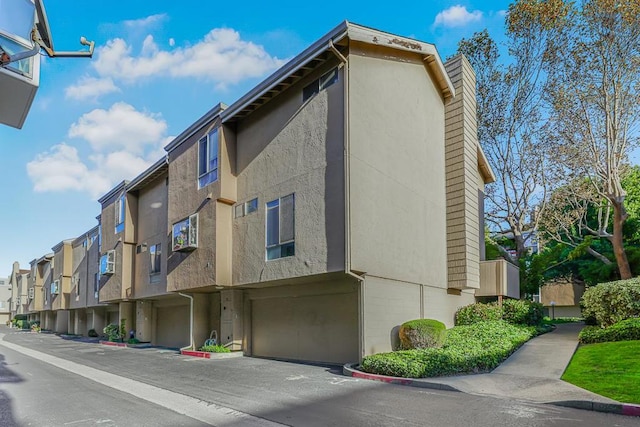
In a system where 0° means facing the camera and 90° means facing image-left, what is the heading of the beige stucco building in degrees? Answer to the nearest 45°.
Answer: approximately 45°

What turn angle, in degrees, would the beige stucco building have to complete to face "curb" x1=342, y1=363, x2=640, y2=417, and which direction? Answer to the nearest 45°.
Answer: approximately 45° to its left

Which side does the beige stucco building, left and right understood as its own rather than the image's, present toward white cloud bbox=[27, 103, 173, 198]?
right

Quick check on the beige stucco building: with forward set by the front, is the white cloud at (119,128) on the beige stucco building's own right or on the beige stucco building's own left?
on the beige stucco building's own right
